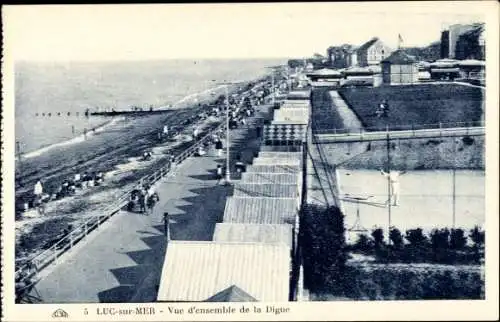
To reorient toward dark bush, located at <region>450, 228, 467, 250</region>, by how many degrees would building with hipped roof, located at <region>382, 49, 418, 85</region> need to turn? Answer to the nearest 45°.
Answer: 0° — it already faces it

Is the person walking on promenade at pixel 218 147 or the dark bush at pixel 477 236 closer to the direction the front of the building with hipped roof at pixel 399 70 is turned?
the dark bush

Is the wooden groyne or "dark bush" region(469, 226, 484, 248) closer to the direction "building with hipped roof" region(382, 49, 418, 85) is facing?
the dark bush

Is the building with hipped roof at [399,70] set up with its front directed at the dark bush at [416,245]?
yes

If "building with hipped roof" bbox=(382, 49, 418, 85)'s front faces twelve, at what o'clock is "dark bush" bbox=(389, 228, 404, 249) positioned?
The dark bush is roughly at 12 o'clock from the building with hipped roof.

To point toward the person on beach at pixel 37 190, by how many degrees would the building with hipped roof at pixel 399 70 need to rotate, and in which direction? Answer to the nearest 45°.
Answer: approximately 45° to its right

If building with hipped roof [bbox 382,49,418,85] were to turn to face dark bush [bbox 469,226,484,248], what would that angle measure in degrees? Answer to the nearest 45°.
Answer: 0° — it already faces it

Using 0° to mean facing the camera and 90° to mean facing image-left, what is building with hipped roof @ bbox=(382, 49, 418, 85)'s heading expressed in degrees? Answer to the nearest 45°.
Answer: approximately 0°

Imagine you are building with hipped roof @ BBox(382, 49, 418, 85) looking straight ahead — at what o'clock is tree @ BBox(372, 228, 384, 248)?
The tree is roughly at 12 o'clock from the building with hipped roof.
